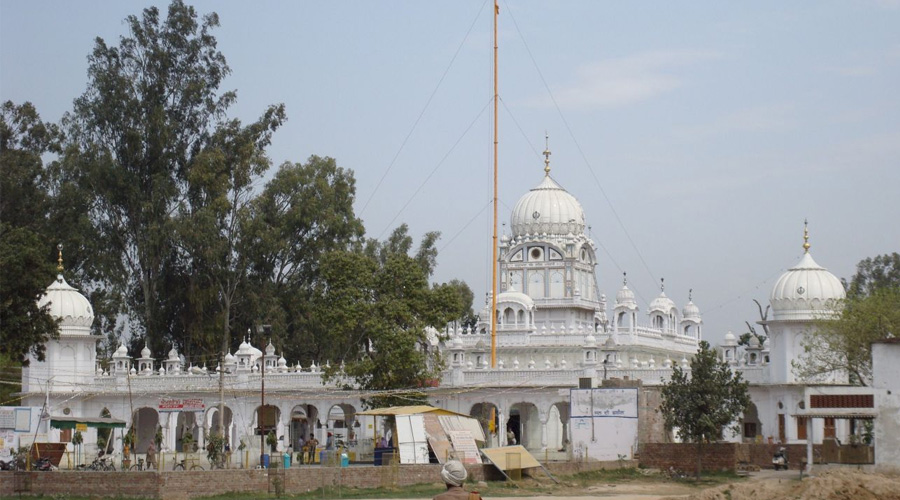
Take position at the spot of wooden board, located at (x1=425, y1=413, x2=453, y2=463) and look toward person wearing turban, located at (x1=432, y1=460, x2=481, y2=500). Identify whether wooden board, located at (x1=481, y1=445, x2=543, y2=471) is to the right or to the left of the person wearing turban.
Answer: left

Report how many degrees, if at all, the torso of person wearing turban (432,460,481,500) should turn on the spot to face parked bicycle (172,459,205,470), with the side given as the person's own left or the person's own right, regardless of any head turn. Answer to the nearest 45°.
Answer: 0° — they already face it

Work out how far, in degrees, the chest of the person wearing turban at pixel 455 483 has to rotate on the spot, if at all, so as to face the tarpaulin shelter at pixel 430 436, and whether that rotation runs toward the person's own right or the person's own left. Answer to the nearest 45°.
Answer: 0° — they already face it

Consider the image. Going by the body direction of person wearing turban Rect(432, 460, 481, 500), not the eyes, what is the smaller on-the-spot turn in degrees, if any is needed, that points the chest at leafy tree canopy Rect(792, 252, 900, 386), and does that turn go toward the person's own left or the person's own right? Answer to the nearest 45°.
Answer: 0° — they already face it

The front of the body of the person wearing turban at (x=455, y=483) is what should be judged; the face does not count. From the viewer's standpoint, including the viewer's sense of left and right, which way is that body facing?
facing away from the viewer

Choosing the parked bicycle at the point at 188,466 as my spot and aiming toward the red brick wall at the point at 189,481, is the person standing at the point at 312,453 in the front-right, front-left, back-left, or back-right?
back-left

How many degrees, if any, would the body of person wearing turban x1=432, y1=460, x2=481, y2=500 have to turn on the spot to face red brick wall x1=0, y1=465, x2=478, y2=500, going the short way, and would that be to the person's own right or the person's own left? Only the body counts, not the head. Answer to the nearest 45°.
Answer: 0° — they already face it

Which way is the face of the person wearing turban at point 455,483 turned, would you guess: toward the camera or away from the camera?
away from the camera

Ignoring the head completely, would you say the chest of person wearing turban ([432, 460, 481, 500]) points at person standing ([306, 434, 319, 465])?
yes

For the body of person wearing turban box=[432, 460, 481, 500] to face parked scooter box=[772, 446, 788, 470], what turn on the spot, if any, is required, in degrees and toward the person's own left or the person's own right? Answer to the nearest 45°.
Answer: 0° — they already face it
